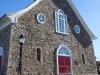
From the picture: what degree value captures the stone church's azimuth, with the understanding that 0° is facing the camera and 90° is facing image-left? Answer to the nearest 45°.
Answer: approximately 315°
